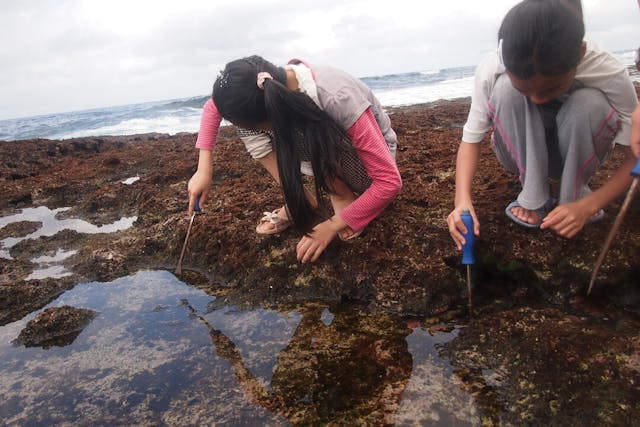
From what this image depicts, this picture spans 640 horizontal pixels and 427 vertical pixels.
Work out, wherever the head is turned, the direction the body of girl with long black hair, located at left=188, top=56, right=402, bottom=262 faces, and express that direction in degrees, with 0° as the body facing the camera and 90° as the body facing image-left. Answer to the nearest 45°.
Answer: approximately 45°
